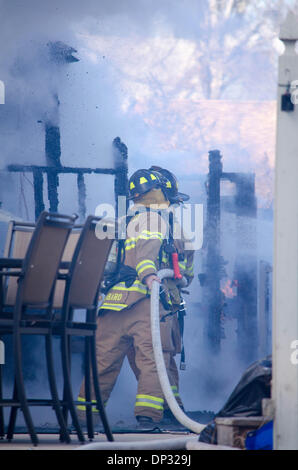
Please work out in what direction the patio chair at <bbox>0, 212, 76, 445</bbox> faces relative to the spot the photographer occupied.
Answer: facing away from the viewer and to the left of the viewer

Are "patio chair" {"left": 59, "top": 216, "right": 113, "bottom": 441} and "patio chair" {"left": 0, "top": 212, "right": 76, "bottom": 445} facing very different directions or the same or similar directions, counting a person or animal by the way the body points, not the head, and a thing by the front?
same or similar directions

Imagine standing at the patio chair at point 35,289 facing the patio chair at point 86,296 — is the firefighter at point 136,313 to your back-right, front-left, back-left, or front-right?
front-left

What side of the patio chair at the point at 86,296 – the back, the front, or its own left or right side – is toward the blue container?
back

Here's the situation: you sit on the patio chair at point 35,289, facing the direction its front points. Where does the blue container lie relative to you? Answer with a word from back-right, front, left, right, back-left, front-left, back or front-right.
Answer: back

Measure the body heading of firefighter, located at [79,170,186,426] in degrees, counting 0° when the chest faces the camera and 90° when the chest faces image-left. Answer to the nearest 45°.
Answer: approximately 225°

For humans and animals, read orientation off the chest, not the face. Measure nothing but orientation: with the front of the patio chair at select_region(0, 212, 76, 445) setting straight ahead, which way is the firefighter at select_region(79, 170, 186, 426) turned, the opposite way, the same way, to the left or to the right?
to the right

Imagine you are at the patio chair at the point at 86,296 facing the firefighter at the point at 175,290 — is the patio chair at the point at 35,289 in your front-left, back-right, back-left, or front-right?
back-left

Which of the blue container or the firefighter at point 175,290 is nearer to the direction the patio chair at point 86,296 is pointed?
the firefighter

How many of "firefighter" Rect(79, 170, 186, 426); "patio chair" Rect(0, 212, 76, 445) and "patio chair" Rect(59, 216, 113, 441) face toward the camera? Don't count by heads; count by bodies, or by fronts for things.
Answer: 0

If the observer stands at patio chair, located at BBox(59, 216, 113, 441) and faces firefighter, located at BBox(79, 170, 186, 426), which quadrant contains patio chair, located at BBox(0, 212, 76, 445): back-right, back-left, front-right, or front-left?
back-left

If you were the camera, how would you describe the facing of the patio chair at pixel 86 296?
facing away from the viewer and to the left of the viewer
